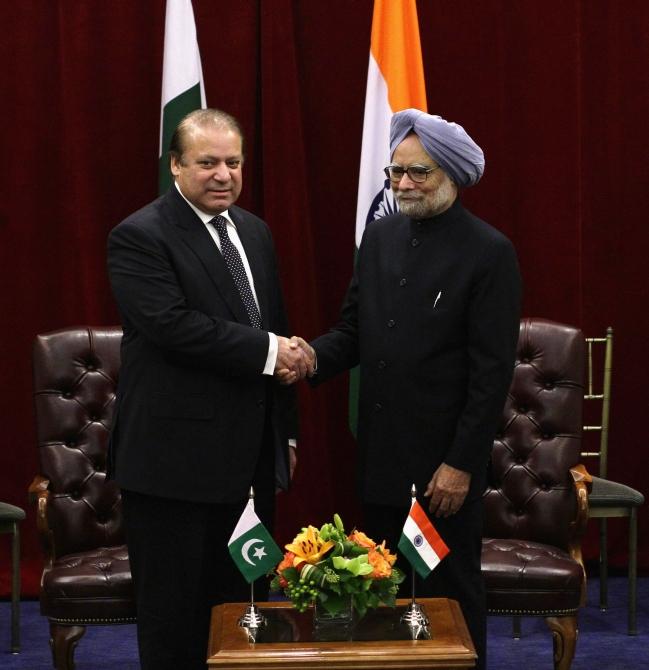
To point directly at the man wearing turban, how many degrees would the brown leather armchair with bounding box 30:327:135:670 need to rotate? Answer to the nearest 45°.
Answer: approximately 45° to its left

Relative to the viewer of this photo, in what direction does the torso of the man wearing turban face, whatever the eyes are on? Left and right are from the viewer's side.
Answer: facing the viewer and to the left of the viewer

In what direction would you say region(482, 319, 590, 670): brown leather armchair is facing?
toward the camera

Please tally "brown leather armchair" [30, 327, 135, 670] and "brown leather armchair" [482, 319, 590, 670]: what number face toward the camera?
2

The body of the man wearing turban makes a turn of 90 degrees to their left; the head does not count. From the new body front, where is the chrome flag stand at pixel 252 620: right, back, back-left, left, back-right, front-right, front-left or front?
right

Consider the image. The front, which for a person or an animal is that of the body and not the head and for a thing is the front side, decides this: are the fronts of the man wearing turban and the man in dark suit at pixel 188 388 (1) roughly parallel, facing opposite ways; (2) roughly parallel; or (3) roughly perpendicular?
roughly perpendicular

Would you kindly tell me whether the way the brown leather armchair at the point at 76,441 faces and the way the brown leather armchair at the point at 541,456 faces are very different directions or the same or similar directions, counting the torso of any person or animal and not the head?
same or similar directions

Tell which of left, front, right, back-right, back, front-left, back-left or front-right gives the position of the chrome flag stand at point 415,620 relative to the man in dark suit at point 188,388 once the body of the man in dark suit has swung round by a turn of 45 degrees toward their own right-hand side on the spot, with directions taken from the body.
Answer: front-left

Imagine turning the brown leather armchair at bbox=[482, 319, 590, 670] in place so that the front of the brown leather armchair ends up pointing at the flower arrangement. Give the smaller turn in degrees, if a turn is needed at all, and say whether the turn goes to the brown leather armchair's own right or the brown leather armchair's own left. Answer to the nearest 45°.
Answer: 0° — it already faces it

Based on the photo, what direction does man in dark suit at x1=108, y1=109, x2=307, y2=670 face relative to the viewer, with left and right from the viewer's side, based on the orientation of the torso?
facing the viewer and to the right of the viewer

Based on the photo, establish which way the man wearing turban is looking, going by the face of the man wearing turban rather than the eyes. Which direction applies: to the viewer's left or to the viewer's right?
to the viewer's left
